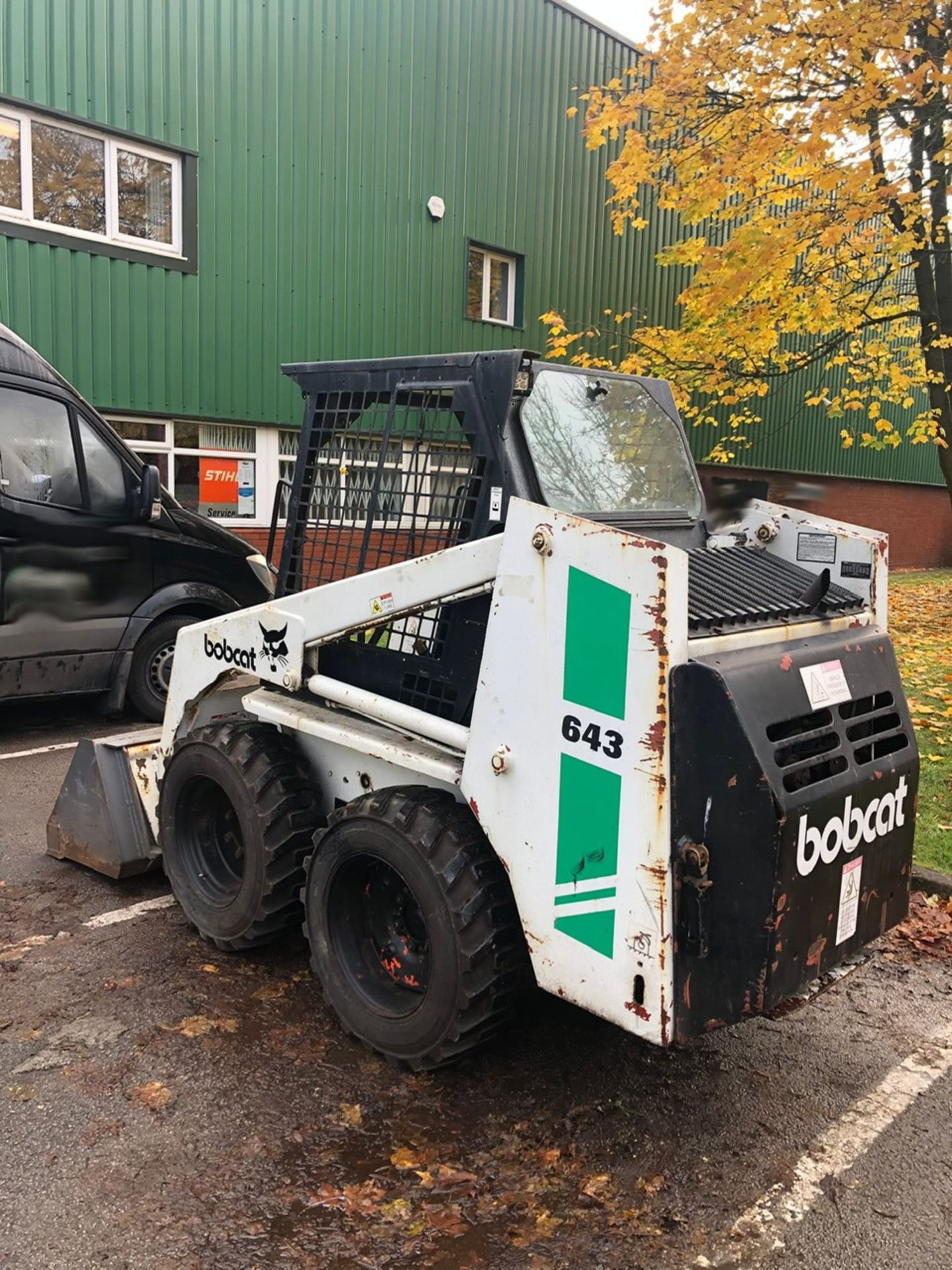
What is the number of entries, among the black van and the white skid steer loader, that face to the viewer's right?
1

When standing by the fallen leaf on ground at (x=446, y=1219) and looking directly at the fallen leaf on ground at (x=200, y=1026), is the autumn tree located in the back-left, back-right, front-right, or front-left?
front-right

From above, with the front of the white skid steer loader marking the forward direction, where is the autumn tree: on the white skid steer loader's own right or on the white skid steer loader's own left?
on the white skid steer loader's own right

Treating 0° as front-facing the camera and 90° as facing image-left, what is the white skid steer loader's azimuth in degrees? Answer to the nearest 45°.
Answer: approximately 135°

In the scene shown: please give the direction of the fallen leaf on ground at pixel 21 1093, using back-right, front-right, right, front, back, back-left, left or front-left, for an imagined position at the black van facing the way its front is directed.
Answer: right

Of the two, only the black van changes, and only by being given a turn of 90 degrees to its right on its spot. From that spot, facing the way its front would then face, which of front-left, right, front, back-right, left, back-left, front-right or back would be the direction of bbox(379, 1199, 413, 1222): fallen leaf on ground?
front

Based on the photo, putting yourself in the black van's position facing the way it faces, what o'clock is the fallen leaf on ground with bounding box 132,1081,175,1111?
The fallen leaf on ground is roughly at 3 o'clock from the black van.

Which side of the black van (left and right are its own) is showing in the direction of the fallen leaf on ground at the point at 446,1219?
right

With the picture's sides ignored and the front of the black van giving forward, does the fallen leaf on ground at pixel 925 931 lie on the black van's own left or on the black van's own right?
on the black van's own right

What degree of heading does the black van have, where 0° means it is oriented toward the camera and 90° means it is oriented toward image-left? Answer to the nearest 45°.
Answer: approximately 270°

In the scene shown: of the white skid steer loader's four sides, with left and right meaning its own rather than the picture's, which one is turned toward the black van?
front

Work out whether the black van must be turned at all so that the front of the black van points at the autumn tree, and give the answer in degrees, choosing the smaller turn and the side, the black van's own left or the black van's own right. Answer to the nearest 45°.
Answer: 0° — it already faces it
